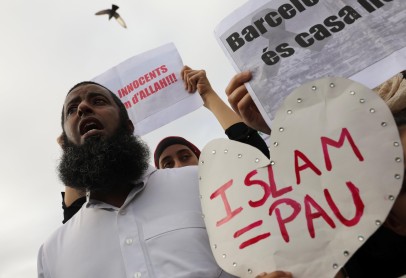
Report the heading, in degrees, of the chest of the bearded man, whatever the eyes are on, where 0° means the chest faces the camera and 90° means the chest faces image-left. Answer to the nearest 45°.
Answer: approximately 0°
